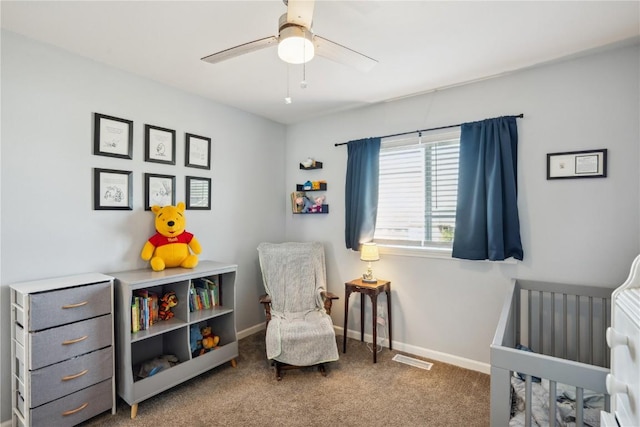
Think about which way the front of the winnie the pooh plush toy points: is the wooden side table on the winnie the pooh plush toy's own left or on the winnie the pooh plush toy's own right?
on the winnie the pooh plush toy's own left

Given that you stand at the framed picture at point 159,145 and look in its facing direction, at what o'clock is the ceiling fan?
The ceiling fan is roughly at 1 o'clock from the framed picture.

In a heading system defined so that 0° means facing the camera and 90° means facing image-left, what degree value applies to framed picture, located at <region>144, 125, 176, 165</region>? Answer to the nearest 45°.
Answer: approximately 315°
